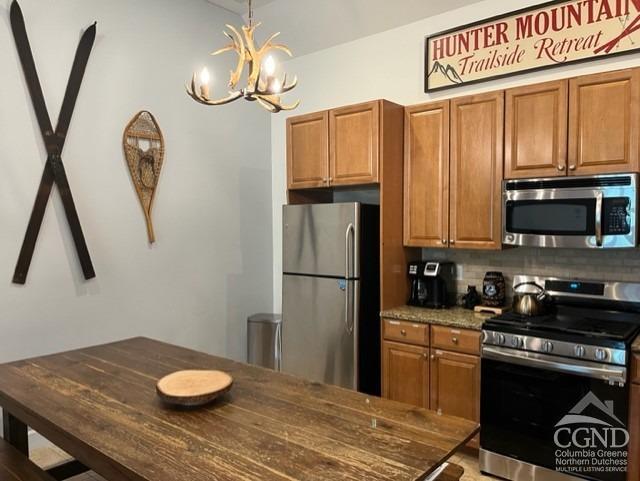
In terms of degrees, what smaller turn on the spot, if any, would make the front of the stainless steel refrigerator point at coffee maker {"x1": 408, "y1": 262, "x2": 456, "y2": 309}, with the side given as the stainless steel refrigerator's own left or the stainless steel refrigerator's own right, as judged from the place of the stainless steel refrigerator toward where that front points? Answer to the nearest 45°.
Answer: approximately 135° to the stainless steel refrigerator's own left

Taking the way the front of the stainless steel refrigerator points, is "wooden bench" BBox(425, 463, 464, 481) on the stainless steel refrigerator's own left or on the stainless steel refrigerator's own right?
on the stainless steel refrigerator's own left

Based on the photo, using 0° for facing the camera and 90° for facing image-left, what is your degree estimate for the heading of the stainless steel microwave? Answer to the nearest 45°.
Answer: approximately 0°

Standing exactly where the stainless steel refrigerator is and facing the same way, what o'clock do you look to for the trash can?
The trash can is roughly at 3 o'clock from the stainless steel refrigerator.

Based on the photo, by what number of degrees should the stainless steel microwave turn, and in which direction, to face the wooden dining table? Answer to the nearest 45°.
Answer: approximately 45° to its right

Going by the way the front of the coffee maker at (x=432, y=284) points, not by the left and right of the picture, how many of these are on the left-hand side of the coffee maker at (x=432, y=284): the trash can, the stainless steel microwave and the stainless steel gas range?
2

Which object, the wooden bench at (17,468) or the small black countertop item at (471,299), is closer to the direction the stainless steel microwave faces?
the wooden bench

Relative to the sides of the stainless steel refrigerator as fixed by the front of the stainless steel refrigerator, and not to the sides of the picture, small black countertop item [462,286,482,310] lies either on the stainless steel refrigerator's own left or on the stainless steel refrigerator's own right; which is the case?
on the stainless steel refrigerator's own left

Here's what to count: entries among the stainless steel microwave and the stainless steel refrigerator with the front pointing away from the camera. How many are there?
0

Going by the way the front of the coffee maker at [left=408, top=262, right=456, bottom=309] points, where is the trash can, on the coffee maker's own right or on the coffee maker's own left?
on the coffee maker's own right

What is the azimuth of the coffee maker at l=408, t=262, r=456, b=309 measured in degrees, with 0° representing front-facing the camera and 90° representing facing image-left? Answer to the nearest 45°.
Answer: approximately 45°

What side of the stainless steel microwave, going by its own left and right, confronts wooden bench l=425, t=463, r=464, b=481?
front

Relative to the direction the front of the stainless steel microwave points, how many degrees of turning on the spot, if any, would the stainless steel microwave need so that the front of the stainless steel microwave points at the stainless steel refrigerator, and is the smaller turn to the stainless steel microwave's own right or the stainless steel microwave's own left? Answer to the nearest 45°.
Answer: approximately 90° to the stainless steel microwave's own right

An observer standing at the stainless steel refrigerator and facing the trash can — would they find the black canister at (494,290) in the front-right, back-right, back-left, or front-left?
back-right
